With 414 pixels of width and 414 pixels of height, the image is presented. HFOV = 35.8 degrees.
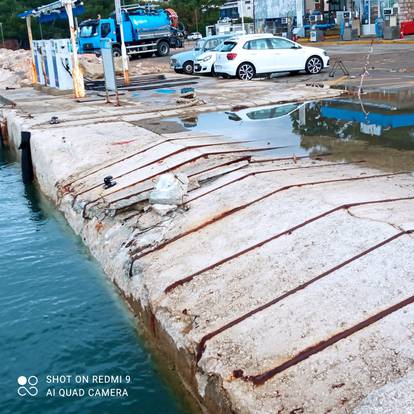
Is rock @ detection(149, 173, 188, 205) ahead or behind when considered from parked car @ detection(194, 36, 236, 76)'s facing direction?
ahead

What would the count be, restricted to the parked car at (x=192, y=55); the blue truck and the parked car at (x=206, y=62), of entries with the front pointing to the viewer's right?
0

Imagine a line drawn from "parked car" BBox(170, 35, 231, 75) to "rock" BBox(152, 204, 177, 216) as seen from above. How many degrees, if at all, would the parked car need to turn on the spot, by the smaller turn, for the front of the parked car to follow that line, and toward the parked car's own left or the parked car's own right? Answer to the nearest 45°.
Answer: approximately 45° to the parked car's own left

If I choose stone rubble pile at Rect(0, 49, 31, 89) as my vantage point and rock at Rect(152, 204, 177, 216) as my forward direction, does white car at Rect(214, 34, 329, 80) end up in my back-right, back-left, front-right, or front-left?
front-left

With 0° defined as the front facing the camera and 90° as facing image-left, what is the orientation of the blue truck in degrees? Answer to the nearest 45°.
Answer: approximately 45°

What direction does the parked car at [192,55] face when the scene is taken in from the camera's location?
facing the viewer and to the left of the viewer

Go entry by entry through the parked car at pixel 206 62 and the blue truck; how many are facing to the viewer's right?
0

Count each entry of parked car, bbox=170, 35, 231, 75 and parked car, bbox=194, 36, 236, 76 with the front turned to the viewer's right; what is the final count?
0

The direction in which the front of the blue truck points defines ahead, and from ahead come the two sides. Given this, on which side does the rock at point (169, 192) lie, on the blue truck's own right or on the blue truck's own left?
on the blue truck's own left

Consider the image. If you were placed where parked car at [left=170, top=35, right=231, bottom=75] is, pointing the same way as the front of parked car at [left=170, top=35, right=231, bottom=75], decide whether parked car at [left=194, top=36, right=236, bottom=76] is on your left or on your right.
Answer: on your left
